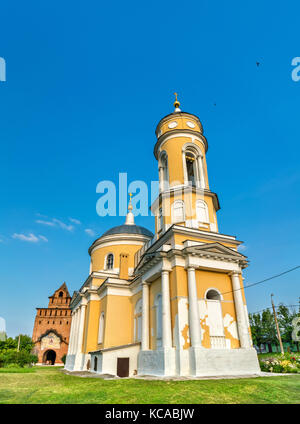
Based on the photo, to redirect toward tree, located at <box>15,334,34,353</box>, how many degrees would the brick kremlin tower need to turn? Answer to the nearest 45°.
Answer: approximately 135° to its right

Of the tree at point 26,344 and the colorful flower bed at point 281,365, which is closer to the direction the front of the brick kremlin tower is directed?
the colorful flower bed

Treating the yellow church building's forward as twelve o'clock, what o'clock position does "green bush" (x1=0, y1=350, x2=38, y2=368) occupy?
The green bush is roughly at 6 o'clock from the yellow church building.

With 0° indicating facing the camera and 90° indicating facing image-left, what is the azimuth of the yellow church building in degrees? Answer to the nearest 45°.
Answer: approximately 315°

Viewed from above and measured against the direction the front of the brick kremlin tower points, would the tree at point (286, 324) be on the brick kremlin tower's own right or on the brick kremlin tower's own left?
on the brick kremlin tower's own left

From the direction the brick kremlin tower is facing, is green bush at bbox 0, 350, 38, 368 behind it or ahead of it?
ahead

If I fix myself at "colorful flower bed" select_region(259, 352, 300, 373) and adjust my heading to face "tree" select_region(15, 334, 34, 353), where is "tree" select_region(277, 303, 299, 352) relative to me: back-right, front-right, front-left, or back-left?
front-right

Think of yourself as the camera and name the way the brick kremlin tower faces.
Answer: facing the viewer

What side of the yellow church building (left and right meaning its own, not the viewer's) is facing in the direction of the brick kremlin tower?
back

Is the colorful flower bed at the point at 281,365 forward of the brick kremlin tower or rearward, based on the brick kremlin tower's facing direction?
forward

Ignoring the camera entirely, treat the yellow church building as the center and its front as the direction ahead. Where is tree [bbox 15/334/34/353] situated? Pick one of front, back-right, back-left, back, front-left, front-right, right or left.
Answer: back

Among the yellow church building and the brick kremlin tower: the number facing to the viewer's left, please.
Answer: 0

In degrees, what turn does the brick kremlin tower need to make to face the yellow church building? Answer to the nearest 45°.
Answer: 0° — it already faces it

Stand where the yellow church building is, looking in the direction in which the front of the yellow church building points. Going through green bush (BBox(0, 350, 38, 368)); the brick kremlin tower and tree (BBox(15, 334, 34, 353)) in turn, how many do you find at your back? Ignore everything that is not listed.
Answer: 3
